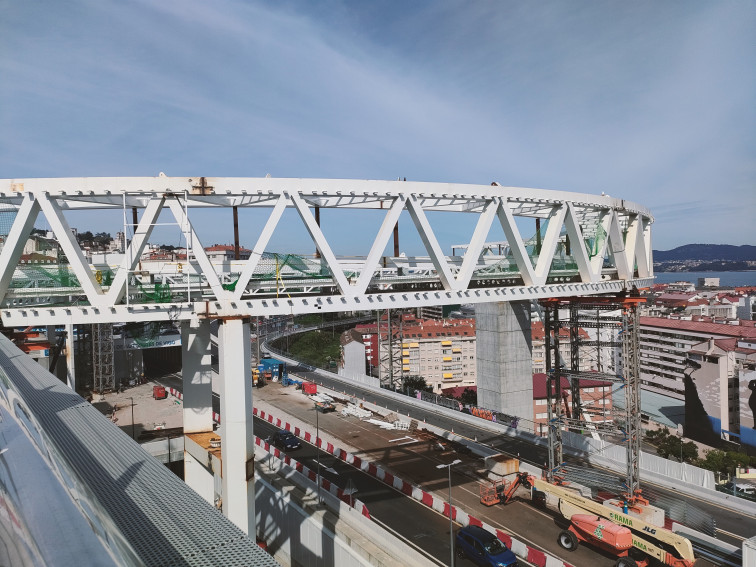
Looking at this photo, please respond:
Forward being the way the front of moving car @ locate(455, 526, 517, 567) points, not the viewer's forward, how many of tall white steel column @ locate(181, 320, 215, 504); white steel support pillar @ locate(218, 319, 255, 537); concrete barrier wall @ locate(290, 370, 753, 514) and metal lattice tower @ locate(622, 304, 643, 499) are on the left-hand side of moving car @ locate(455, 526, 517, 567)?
2

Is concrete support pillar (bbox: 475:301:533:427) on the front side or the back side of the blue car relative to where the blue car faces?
on the front side

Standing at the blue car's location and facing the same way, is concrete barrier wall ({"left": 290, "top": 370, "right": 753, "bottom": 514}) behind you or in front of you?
in front

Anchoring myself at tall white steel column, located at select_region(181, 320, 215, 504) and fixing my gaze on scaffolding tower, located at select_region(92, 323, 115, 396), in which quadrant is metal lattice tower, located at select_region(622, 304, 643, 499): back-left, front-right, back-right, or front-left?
back-right
